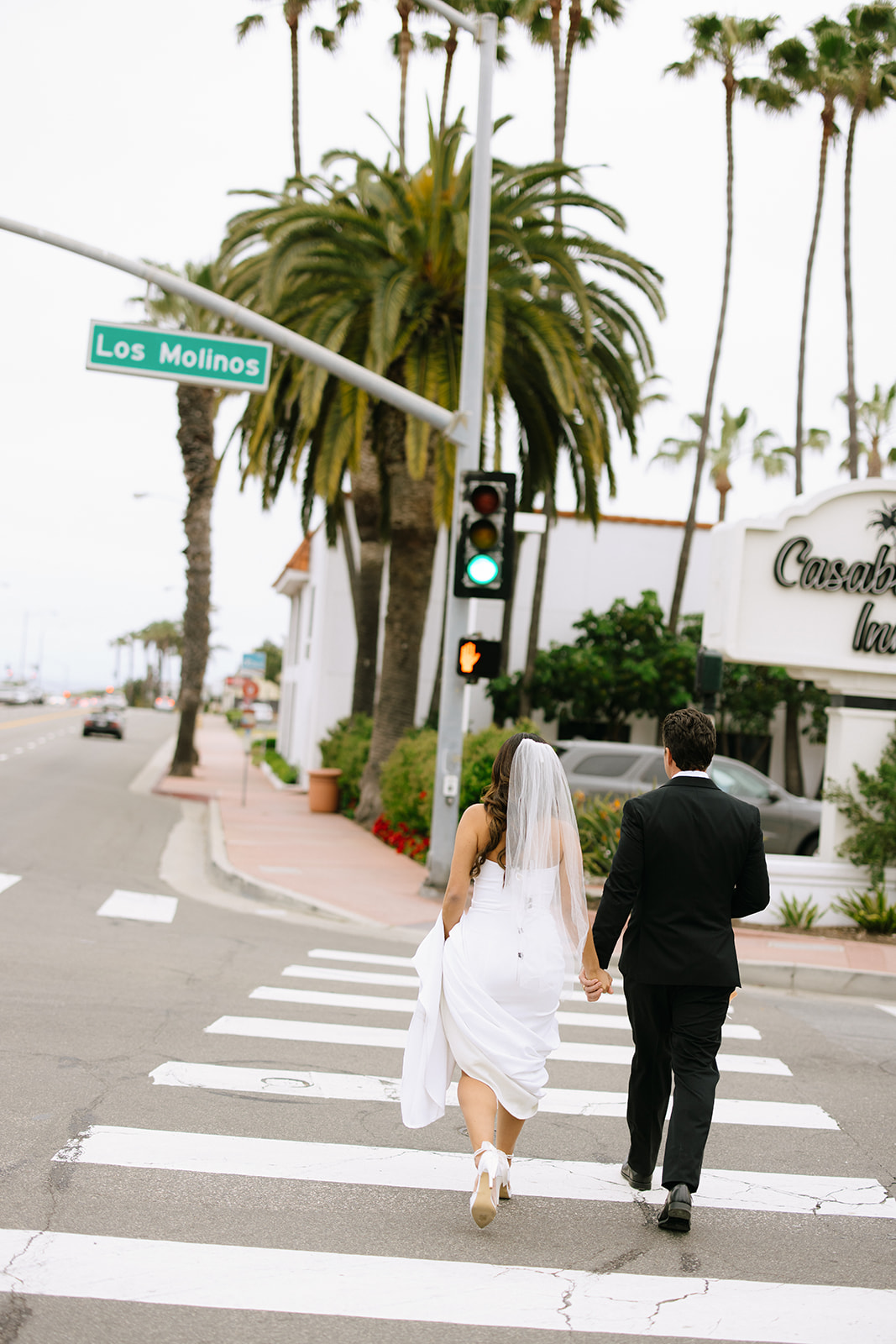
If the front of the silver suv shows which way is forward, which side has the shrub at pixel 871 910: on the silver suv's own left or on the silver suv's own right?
on the silver suv's own right

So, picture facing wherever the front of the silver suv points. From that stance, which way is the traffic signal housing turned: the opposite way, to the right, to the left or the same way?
to the right

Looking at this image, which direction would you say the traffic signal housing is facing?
toward the camera

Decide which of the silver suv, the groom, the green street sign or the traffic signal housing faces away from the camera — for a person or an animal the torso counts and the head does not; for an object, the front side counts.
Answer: the groom

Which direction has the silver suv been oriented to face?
to the viewer's right

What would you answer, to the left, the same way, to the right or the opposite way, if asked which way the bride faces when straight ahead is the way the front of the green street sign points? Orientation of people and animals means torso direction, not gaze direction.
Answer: the opposite way

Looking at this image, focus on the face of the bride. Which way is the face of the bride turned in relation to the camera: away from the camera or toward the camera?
away from the camera

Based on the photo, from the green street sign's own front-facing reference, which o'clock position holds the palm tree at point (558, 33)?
The palm tree is roughly at 7 o'clock from the green street sign.

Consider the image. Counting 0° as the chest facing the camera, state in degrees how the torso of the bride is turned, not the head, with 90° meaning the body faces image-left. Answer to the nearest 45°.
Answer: approximately 180°

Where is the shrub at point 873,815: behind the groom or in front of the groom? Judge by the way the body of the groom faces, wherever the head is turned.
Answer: in front

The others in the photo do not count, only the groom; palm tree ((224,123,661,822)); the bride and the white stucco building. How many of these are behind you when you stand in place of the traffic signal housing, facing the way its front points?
2

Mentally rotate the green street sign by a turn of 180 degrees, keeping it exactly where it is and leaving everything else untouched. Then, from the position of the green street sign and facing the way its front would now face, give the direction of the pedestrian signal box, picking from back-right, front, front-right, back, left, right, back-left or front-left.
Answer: right

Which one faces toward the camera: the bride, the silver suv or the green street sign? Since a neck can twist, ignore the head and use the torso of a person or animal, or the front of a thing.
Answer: the green street sign

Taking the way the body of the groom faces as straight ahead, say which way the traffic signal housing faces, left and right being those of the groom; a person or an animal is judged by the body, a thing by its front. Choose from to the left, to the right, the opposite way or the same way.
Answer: the opposite way

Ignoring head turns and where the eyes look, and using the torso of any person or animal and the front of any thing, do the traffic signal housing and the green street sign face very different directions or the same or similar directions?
same or similar directions

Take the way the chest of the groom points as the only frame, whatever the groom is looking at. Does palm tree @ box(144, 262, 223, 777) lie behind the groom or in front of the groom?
in front

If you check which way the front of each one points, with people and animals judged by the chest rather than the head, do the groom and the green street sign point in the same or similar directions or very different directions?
very different directions

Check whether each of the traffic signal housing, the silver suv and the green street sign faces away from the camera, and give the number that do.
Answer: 0

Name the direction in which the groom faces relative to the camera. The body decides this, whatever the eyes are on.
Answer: away from the camera
